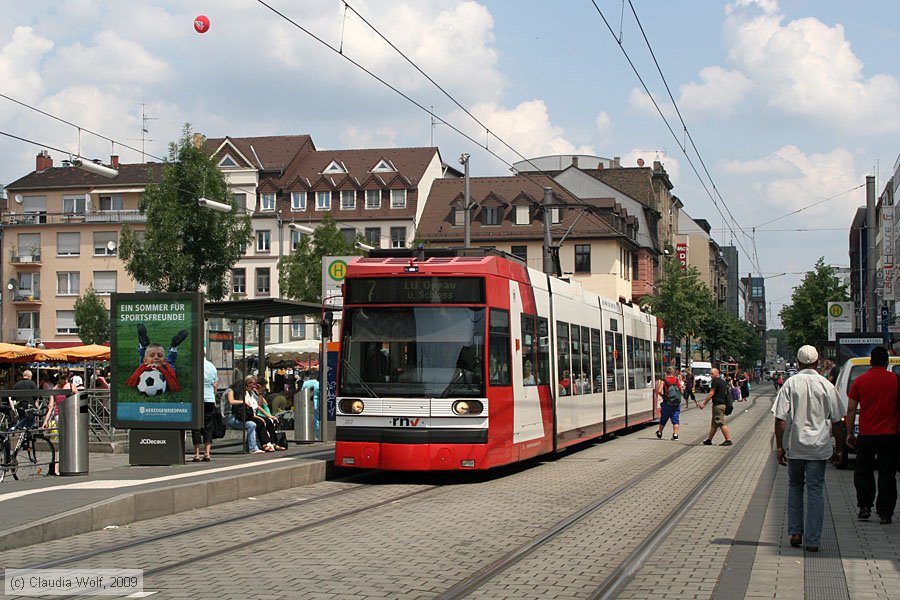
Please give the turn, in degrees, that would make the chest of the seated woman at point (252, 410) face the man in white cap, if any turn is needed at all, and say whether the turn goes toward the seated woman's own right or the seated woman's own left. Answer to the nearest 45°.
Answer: approximately 45° to the seated woman's own right

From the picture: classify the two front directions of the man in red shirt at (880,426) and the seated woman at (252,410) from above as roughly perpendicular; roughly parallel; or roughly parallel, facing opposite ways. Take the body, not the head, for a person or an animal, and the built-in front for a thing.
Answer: roughly perpendicular

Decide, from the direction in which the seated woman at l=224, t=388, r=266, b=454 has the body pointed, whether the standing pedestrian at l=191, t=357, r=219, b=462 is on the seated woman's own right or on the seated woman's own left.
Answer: on the seated woman's own right

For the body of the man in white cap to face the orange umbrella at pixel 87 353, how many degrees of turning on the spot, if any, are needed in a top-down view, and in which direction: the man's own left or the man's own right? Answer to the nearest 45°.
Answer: approximately 45° to the man's own left

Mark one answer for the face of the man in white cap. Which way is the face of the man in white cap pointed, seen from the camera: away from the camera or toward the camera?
away from the camera

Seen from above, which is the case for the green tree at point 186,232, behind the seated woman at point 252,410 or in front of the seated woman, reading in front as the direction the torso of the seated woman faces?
behind

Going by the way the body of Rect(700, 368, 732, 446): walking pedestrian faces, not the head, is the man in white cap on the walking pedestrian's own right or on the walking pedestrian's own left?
on the walking pedestrian's own left

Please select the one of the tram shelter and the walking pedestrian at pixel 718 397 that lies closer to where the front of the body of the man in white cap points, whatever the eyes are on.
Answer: the walking pedestrian

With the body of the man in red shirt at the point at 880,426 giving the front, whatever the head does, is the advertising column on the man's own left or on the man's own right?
on the man's own left

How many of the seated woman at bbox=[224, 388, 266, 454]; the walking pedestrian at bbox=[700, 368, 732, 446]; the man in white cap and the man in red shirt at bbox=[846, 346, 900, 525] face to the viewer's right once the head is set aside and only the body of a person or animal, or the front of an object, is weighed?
1

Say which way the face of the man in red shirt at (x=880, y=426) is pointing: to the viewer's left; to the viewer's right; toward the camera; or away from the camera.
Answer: away from the camera

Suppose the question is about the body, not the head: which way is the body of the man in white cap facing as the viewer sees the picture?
away from the camera

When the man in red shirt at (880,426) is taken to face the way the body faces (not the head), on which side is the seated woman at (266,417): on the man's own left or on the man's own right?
on the man's own left
